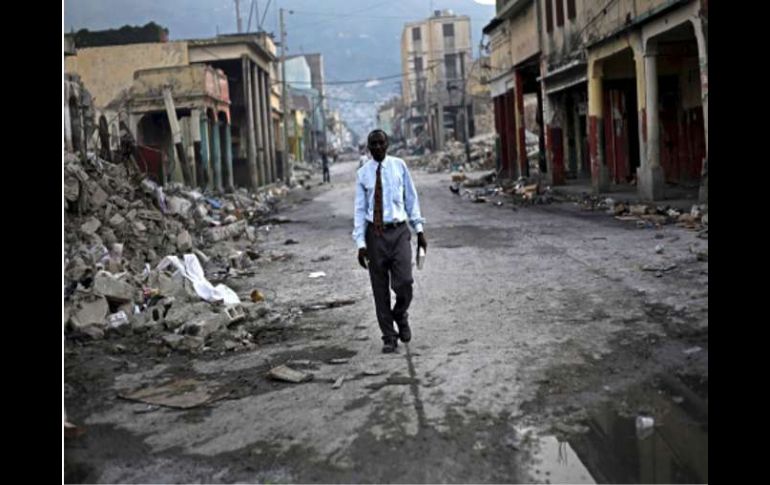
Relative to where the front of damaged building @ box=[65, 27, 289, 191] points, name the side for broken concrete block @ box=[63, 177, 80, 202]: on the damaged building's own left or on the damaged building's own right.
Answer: on the damaged building's own right

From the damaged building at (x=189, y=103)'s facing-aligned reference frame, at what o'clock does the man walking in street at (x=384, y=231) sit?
The man walking in street is roughly at 3 o'clock from the damaged building.

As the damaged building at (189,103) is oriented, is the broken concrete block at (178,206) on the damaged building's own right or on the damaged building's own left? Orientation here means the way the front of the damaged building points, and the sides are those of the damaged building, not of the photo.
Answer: on the damaged building's own right

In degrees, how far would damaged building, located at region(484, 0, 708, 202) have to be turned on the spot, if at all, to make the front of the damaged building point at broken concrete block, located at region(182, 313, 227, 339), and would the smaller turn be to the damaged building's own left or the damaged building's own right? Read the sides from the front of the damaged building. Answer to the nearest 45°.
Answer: approximately 45° to the damaged building's own left

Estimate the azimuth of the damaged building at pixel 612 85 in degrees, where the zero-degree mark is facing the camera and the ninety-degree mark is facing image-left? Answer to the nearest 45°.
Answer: approximately 45°

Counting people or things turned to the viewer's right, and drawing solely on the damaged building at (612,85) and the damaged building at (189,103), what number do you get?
1

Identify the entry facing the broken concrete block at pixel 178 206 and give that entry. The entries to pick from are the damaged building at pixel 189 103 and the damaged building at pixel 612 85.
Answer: the damaged building at pixel 612 85

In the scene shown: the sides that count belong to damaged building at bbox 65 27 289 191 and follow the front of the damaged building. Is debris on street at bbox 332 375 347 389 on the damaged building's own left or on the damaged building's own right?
on the damaged building's own right

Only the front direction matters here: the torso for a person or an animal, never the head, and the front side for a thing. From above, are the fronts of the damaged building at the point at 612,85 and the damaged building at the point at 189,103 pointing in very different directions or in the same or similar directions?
very different directions

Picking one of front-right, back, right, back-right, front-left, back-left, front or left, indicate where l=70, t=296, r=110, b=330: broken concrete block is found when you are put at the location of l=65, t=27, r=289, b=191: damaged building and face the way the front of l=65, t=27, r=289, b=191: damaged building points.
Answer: right

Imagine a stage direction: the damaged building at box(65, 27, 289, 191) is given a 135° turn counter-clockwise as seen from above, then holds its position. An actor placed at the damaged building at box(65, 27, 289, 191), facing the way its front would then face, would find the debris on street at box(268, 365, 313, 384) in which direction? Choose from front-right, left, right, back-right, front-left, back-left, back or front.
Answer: back-left

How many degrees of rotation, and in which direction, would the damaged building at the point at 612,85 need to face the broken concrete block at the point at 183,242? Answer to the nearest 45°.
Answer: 0° — it already faces it

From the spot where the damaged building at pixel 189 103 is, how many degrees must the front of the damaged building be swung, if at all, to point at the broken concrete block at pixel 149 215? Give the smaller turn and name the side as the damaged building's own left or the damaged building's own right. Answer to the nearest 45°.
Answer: approximately 90° to the damaged building's own right

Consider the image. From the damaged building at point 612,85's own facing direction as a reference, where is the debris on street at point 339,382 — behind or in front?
in front

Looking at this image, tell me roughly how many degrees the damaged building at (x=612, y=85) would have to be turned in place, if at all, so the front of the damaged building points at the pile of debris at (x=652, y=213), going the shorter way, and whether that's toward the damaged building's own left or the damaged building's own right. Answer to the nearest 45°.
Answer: approximately 45° to the damaged building's own left

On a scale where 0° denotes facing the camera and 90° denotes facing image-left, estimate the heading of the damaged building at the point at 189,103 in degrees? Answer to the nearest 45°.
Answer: approximately 270°
